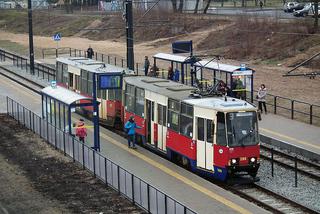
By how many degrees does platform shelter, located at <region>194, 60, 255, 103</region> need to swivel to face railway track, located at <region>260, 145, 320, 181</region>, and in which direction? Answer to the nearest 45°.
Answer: approximately 45° to its left

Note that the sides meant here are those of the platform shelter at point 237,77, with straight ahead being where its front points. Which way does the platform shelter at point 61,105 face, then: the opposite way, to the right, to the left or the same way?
the opposite way

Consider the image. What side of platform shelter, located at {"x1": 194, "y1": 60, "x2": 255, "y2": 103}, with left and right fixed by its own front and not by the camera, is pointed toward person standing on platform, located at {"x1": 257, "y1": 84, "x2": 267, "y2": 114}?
left

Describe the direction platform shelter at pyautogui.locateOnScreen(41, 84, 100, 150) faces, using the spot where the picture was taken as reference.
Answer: facing away from the viewer and to the right of the viewer

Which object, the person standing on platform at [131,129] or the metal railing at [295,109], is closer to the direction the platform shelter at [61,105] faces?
the metal railing

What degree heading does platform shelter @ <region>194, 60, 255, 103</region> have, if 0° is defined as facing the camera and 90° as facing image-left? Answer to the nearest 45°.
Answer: approximately 45°

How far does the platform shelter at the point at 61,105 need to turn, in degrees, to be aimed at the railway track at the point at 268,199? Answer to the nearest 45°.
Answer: approximately 90° to its right

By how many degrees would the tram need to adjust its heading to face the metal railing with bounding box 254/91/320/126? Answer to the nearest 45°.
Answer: approximately 90° to its left

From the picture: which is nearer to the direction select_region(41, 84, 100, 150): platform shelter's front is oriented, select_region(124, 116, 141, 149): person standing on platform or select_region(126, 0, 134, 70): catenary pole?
the catenary pole

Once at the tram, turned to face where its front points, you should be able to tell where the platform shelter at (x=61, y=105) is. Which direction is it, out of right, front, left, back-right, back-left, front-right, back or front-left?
back

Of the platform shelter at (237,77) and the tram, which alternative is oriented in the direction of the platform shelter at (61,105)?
the platform shelter at (237,77)

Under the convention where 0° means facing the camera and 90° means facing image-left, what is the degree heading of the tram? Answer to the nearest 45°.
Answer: approximately 315°

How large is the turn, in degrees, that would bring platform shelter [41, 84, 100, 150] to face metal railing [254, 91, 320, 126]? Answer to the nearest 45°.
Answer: approximately 45° to its right
